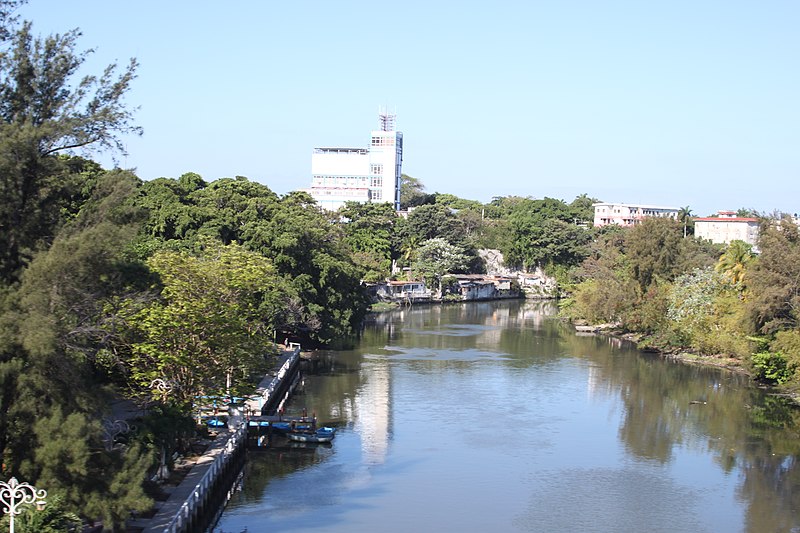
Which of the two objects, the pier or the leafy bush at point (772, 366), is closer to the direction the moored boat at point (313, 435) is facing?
the leafy bush

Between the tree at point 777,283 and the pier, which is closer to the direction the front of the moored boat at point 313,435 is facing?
the tree

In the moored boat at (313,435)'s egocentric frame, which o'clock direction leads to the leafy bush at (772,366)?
The leafy bush is roughly at 11 o'clock from the moored boat.

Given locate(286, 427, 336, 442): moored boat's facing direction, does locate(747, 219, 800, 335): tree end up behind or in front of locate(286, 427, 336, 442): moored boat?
in front

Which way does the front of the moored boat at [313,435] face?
to the viewer's right

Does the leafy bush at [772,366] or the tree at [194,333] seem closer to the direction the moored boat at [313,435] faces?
the leafy bush
